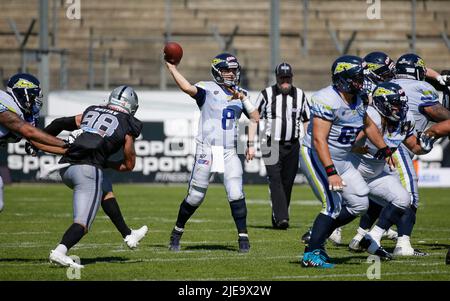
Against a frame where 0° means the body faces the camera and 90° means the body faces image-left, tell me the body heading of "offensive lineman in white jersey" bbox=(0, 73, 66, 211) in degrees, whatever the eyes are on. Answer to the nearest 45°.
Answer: approximately 270°

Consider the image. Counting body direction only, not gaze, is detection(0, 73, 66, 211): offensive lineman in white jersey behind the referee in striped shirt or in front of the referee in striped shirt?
in front

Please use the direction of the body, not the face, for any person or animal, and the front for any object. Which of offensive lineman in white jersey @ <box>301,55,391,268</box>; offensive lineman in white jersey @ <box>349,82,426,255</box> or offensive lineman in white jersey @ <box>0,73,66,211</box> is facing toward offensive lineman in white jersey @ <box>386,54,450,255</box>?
offensive lineman in white jersey @ <box>0,73,66,211</box>

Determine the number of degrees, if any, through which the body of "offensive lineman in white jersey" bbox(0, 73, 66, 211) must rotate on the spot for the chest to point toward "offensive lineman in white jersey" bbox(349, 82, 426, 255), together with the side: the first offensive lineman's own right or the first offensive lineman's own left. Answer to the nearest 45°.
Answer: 0° — they already face them

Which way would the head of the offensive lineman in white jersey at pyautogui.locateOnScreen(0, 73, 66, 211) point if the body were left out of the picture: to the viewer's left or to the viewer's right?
to the viewer's right

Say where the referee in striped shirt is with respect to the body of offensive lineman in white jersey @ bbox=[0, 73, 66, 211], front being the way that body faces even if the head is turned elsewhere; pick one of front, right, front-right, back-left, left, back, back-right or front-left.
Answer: front-left
